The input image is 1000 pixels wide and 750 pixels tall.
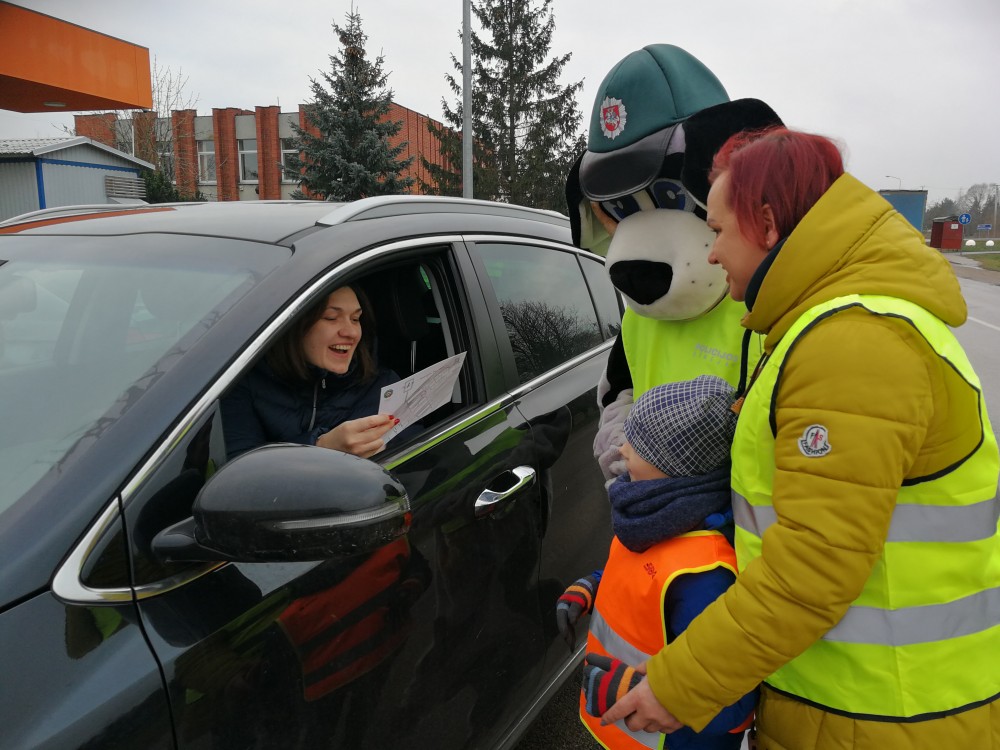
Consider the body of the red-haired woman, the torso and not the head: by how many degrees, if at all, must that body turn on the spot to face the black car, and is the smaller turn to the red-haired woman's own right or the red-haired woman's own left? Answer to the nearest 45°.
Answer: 0° — they already face it

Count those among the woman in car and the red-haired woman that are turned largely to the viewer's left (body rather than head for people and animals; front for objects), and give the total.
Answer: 1

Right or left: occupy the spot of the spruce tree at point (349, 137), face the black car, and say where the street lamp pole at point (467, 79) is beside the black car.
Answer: left

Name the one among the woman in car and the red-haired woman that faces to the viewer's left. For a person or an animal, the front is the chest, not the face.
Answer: the red-haired woman

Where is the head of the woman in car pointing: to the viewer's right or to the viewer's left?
to the viewer's right

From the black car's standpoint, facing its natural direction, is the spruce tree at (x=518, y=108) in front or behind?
behind

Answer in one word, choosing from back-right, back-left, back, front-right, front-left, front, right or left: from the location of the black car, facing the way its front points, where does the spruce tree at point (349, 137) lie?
back-right

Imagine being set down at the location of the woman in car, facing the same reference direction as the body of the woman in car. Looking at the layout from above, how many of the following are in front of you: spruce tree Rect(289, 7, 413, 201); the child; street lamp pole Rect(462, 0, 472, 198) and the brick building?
1

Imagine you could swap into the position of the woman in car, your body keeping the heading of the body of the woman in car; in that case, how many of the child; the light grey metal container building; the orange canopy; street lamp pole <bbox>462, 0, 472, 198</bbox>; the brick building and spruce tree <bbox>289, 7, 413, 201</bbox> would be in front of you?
1

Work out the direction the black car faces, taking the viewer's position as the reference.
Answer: facing the viewer and to the left of the viewer

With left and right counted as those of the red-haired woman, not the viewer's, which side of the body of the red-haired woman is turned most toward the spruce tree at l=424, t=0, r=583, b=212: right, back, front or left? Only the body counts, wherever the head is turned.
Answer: right

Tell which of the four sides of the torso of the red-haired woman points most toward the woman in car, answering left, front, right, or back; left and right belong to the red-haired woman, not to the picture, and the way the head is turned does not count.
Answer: front

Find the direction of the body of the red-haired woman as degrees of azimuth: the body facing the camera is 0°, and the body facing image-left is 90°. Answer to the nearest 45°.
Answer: approximately 90°

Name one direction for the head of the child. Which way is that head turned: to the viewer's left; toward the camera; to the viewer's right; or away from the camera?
to the viewer's left

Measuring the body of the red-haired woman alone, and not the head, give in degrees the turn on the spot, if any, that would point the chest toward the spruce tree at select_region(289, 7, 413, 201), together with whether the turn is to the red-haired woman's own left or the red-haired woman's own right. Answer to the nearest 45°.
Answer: approximately 45° to the red-haired woman's own right

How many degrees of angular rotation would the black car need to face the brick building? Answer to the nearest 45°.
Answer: approximately 135° to its right
